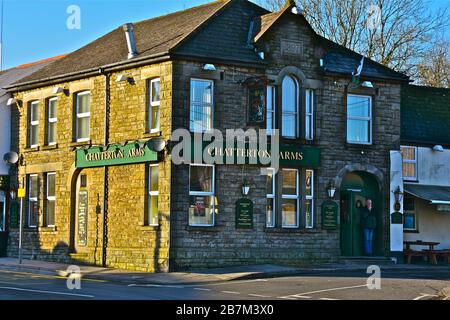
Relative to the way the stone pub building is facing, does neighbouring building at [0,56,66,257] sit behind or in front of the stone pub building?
behind

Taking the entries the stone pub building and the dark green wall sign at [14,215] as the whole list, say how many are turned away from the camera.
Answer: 0

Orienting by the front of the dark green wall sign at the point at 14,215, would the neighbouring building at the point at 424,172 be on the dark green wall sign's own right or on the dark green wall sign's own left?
on the dark green wall sign's own left

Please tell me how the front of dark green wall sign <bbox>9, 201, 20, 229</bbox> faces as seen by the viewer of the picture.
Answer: facing the viewer and to the left of the viewer

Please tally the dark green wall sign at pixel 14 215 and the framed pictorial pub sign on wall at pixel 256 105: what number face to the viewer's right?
0
